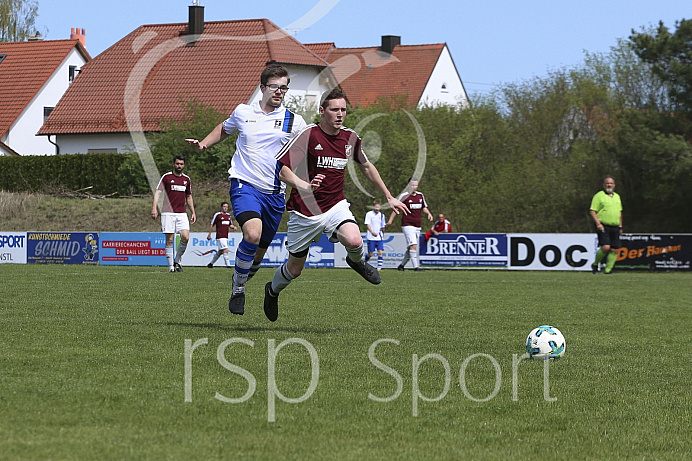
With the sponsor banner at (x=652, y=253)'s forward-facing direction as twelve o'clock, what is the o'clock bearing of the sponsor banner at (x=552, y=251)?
the sponsor banner at (x=552, y=251) is roughly at 2 o'clock from the sponsor banner at (x=652, y=253).

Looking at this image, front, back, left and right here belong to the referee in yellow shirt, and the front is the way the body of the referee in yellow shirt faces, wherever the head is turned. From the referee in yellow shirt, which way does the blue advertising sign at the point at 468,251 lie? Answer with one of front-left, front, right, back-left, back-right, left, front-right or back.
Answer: back-right

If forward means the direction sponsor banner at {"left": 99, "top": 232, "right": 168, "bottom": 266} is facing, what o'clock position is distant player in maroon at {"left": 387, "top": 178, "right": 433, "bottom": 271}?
The distant player in maroon is roughly at 10 o'clock from the sponsor banner.

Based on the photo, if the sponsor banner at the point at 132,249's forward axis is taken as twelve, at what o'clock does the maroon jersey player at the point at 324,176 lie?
The maroon jersey player is roughly at 12 o'clock from the sponsor banner.

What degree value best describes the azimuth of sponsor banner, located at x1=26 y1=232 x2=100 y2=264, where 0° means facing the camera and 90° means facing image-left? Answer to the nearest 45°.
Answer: approximately 0°

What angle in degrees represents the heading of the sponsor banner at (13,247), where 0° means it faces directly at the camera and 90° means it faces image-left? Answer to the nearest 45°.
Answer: approximately 0°
